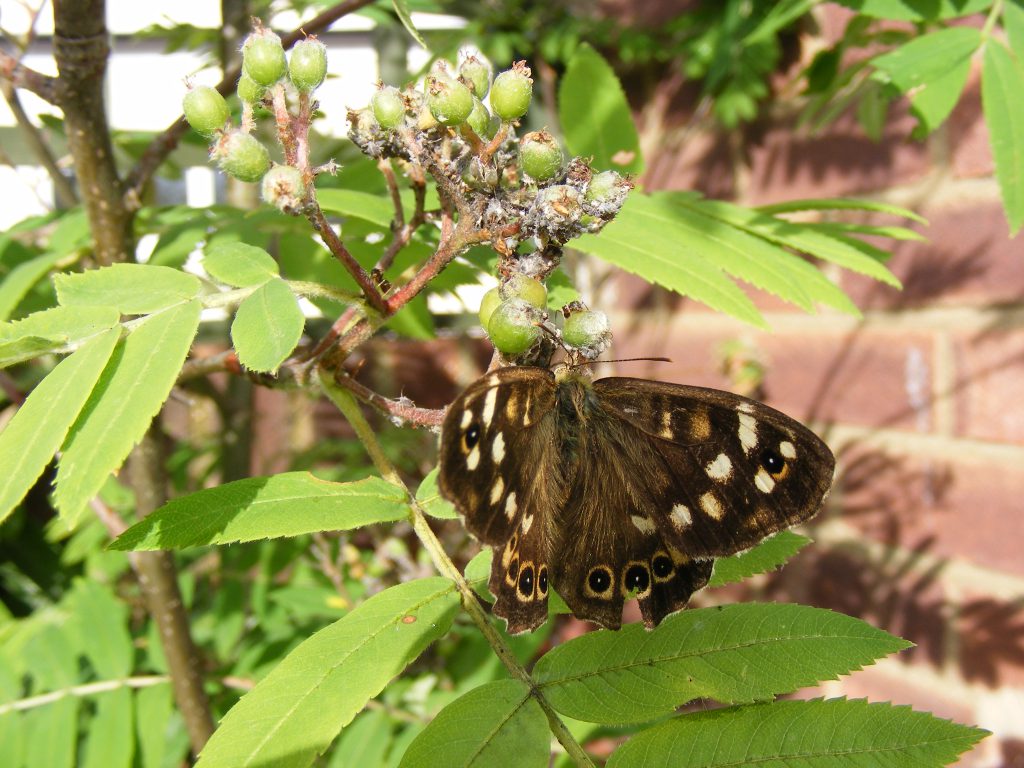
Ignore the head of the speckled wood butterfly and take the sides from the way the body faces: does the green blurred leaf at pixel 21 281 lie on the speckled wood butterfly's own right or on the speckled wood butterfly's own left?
on the speckled wood butterfly's own left

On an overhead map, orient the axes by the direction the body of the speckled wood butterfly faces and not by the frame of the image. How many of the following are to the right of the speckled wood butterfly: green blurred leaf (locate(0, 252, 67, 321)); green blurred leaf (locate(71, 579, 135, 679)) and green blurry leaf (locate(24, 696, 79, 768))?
0

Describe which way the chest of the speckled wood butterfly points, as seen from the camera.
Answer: away from the camera
